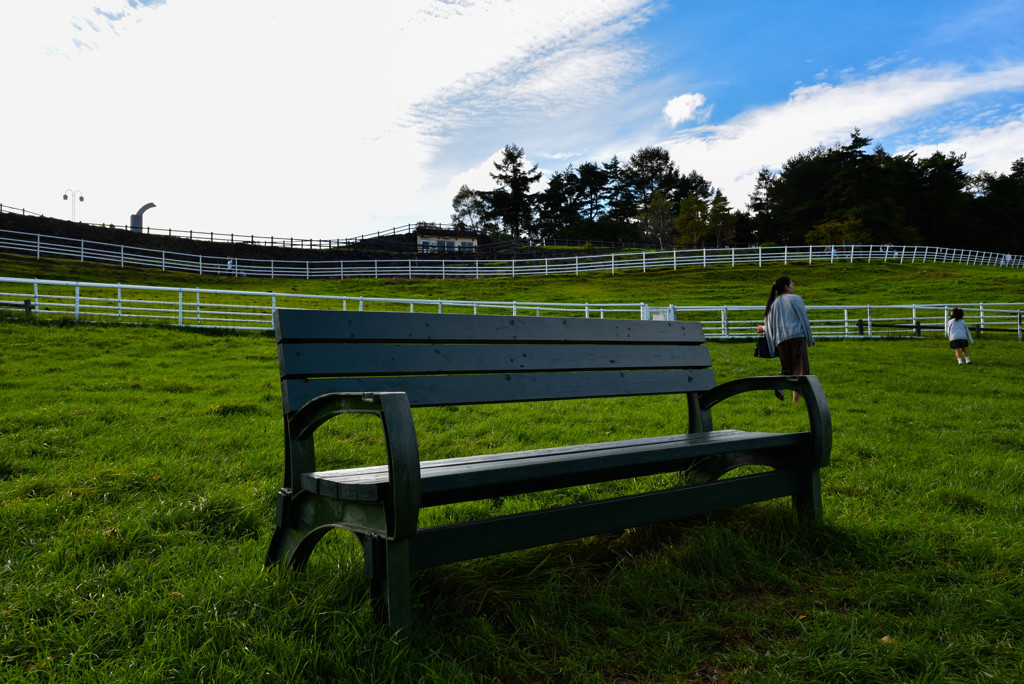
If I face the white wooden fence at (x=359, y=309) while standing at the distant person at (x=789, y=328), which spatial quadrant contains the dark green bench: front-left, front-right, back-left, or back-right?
back-left

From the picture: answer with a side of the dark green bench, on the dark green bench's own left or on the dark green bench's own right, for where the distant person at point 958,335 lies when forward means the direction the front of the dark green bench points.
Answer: on the dark green bench's own left

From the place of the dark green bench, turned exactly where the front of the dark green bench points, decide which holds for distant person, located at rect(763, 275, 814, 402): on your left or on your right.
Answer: on your left

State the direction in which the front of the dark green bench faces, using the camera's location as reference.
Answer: facing the viewer and to the right of the viewer

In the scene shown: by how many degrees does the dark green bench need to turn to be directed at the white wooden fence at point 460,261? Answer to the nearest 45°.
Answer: approximately 135° to its left

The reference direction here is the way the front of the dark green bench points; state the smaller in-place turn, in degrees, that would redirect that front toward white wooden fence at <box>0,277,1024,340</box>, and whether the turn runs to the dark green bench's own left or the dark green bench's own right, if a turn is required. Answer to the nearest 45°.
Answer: approximately 135° to the dark green bench's own left
